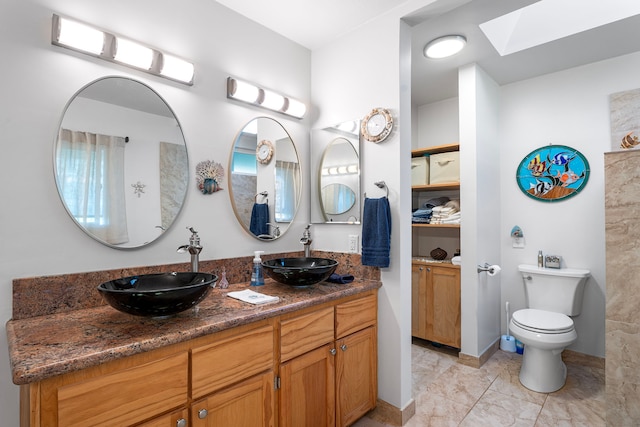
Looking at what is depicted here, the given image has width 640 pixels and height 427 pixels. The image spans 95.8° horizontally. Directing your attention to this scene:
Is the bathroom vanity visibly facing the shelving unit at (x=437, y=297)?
no

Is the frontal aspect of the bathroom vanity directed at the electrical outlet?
no

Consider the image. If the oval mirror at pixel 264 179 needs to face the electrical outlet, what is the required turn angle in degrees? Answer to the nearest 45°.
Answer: approximately 45° to its left

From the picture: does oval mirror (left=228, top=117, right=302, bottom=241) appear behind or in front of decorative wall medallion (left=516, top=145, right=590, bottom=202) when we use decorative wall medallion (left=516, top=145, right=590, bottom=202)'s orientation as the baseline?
in front

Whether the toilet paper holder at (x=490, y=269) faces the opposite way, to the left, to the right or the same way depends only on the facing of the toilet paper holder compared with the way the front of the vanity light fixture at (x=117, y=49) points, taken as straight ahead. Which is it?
the same way

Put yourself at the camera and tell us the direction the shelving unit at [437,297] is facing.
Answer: facing the viewer and to the left of the viewer

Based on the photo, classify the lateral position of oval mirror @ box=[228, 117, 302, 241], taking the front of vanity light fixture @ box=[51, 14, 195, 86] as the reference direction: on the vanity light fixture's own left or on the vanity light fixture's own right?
on the vanity light fixture's own left

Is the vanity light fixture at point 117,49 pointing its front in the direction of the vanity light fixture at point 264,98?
no

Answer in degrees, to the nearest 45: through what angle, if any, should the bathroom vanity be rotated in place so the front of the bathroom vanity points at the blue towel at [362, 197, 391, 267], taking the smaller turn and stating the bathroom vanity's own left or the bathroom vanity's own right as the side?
approximately 45° to the bathroom vanity's own left

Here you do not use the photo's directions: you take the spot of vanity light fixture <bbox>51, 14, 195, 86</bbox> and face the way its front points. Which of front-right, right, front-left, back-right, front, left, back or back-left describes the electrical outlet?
front-left

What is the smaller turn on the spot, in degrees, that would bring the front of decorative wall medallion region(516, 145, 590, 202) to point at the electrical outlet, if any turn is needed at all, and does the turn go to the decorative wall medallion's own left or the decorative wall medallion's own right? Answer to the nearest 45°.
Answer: approximately 45° to the decorative wall medallion's own right
